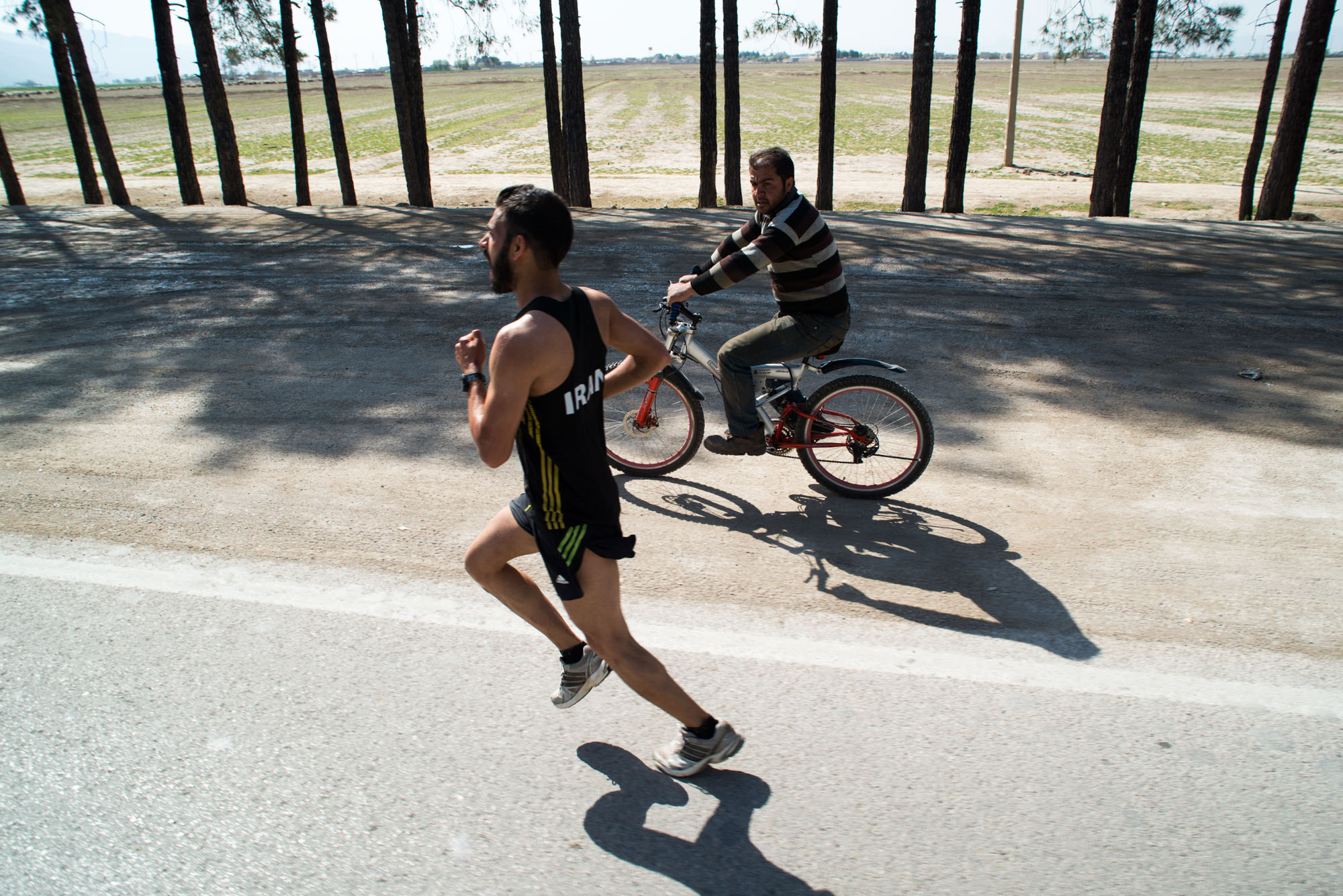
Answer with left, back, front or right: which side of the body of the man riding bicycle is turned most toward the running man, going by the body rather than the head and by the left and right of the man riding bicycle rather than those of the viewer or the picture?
left

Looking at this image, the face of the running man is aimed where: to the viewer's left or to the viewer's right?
to the viewer's left

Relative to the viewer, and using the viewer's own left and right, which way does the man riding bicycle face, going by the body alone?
facing to the left of the viewer

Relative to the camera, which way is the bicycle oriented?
to the viewer's left
